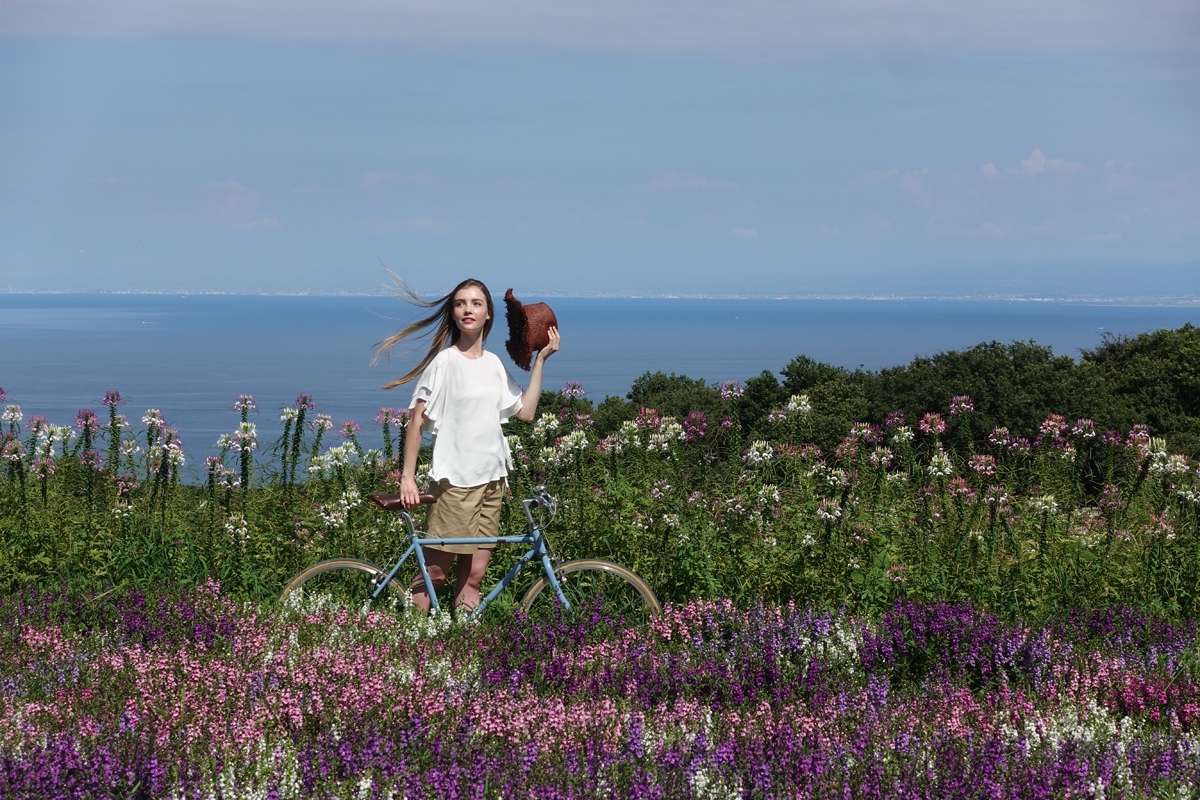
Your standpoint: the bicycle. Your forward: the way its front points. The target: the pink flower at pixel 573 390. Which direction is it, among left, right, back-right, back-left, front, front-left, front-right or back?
left

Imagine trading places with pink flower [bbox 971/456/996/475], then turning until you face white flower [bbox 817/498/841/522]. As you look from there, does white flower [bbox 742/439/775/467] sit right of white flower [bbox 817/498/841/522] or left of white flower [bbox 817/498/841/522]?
right

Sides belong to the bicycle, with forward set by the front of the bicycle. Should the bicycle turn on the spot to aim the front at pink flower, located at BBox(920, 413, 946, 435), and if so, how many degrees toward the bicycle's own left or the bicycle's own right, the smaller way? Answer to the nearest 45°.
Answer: approximately 45° to the bicycle's own left

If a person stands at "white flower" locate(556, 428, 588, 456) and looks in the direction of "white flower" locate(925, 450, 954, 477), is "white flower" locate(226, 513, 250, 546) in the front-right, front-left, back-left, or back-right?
back-right

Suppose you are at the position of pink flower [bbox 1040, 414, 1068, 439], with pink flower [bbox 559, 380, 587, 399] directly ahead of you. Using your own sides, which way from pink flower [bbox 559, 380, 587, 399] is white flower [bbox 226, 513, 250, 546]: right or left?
left

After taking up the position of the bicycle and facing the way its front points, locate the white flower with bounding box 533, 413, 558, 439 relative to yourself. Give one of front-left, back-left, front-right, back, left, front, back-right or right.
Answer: left

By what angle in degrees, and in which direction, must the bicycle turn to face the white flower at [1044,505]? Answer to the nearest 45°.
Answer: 0° — it already faces it

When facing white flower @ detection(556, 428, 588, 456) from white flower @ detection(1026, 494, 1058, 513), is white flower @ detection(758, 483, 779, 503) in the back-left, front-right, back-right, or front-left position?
front-left

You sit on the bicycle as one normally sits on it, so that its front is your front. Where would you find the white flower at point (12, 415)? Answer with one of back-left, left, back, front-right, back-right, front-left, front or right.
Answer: back-left

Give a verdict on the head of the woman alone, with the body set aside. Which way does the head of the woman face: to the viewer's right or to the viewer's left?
to the viewer's right

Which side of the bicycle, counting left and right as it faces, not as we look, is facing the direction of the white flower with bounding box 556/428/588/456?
left

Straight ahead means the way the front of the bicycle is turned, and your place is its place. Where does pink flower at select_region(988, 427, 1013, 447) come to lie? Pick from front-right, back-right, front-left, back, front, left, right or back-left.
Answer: front-left

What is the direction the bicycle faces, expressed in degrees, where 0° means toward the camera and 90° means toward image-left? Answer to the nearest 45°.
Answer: approximately 270°

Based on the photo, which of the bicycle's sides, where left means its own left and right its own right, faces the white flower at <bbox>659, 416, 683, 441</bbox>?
left

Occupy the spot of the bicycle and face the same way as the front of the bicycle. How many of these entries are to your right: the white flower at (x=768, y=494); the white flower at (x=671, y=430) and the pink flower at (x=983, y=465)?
0

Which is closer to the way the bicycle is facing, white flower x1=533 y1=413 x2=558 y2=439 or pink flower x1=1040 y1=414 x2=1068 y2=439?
the pink flower
